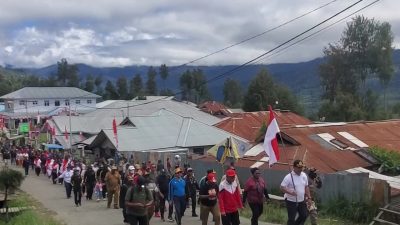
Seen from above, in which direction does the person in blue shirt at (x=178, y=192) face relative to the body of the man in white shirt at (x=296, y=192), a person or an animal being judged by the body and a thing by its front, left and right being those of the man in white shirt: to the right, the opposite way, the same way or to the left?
the same way

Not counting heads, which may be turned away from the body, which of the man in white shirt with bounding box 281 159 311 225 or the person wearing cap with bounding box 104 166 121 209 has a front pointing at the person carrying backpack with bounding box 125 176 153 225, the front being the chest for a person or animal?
the person wearing cap

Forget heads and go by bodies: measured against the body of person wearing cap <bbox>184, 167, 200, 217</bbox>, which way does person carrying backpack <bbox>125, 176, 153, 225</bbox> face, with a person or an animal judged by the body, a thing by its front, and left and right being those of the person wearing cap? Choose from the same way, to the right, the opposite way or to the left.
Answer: the same way

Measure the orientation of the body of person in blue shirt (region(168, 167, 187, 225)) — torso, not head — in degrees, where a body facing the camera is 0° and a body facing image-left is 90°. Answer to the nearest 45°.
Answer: approximately 315°

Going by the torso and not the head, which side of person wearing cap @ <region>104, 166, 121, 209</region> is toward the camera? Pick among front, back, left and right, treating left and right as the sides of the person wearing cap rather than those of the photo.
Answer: front

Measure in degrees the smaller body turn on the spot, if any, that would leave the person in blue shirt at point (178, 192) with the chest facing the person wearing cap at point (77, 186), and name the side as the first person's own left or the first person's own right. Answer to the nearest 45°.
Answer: approximately 180°

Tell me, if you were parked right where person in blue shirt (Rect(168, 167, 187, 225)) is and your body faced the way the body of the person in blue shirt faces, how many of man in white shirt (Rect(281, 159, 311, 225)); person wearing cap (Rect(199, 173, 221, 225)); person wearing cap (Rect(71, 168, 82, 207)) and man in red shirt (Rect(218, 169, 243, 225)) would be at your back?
1

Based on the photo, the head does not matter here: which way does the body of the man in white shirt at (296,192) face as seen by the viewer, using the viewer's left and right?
facing the viewer and to the right of the viewer
